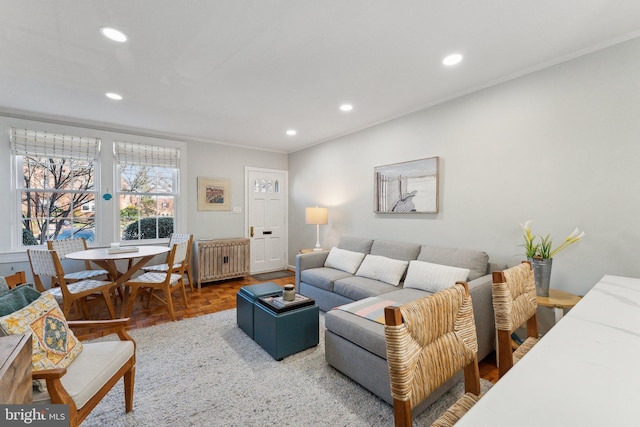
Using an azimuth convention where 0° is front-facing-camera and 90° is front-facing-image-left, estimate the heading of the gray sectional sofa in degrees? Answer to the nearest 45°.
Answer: approximately 45°

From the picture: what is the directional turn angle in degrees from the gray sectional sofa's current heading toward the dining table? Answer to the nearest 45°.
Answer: approximately 45° to its right

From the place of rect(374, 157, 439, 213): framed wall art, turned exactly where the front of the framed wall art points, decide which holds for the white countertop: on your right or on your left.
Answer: on your left

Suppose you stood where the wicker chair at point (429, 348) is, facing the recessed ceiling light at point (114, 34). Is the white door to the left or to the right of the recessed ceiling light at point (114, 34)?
right

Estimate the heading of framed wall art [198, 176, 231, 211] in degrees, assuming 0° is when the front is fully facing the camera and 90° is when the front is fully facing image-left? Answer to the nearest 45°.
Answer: approximately 0°

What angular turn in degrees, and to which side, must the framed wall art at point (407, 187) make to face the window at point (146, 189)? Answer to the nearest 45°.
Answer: approximately 45° to its right
